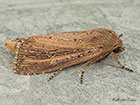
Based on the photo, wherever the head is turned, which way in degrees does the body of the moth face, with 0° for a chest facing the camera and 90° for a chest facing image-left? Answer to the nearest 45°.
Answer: approximately 270°
